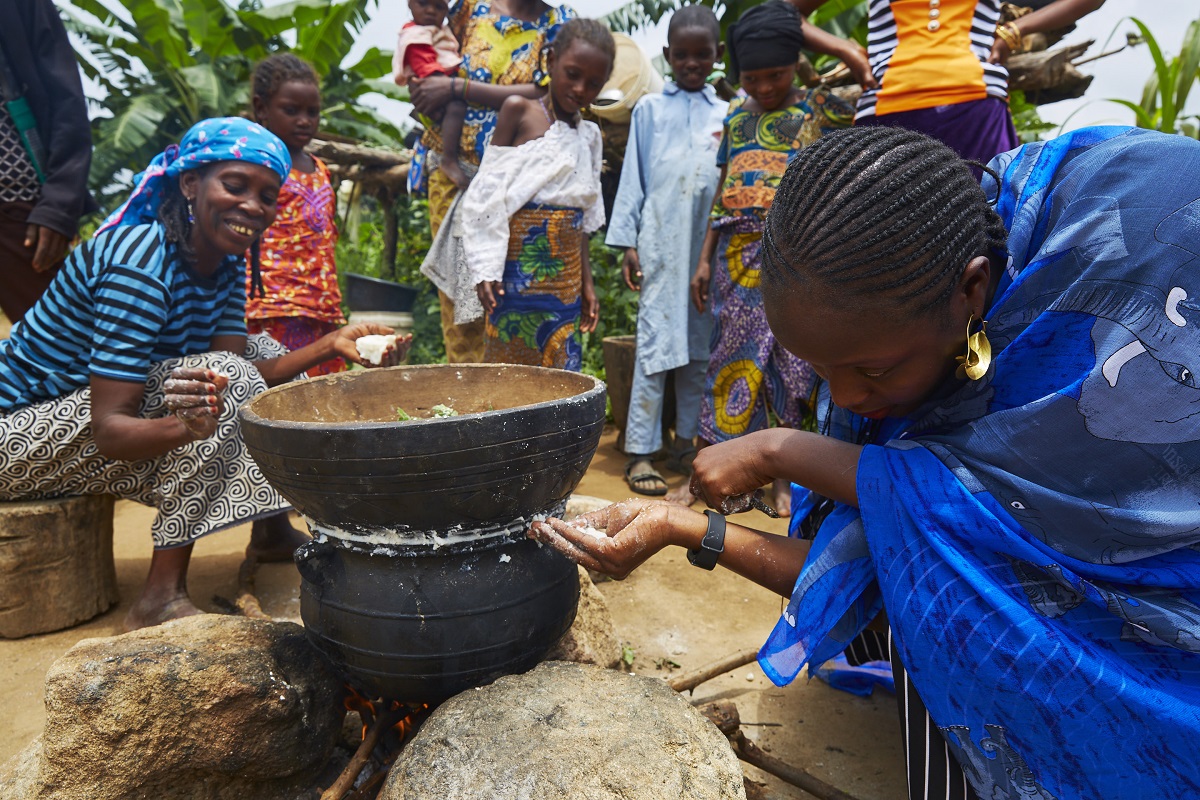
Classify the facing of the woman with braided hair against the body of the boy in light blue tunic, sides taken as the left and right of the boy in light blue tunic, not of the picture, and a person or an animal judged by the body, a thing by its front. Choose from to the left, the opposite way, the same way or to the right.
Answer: to the right

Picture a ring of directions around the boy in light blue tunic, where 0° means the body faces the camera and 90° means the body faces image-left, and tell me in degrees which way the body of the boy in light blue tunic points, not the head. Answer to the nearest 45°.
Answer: approximately 0°

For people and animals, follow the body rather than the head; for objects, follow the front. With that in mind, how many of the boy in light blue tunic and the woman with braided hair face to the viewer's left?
1

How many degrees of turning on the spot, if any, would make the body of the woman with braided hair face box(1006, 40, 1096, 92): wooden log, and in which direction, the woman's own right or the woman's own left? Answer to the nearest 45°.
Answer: approximately 90° to the woman's own right

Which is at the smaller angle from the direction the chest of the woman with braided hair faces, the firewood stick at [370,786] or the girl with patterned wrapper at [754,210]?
the firewood stick

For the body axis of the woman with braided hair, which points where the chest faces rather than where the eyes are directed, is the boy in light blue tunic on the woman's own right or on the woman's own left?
on the woman's own right

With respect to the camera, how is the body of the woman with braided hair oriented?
to the viewer's left

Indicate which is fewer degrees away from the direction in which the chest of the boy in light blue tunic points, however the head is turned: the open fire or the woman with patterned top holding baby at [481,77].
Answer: the open fire

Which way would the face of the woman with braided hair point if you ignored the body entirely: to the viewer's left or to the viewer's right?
to the viewer's left
